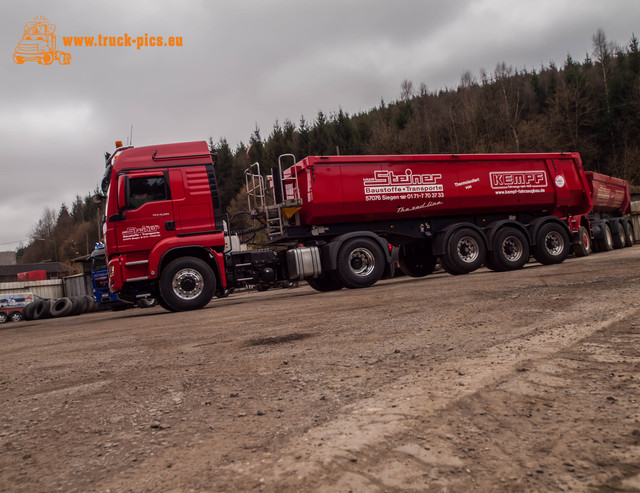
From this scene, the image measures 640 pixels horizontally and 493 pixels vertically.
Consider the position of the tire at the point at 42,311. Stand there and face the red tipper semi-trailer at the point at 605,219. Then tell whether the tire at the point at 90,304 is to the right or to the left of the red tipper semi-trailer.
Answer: left

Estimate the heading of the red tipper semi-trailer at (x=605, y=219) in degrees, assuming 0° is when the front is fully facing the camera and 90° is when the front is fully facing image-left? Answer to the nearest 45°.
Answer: approximately 45°

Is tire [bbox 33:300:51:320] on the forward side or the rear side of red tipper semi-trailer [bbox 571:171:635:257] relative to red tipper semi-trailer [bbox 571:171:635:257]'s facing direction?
on the forward side

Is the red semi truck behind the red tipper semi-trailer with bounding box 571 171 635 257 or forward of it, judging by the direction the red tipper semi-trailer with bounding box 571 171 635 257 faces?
forward
